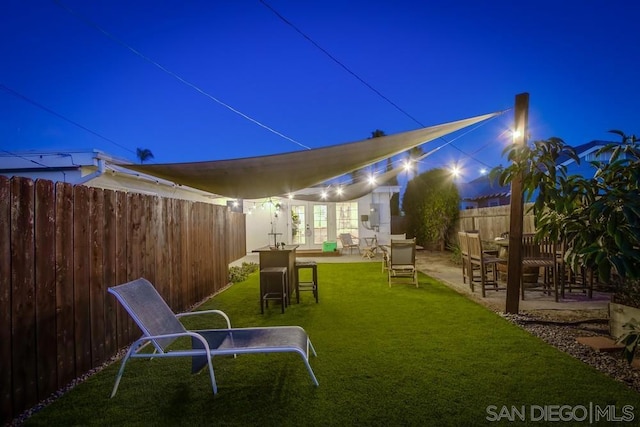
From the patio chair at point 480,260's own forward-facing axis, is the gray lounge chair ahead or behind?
behind

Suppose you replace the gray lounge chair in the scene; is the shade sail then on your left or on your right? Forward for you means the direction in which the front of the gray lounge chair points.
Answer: on your left

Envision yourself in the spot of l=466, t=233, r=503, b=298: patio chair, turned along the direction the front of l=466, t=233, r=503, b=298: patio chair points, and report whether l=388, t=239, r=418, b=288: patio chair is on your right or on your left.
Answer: on your left

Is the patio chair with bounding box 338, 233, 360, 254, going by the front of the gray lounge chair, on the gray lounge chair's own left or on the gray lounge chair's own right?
on the gray lounge chair's own left

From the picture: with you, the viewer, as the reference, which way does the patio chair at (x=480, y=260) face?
facing away from the viewer and to the right of the viewer

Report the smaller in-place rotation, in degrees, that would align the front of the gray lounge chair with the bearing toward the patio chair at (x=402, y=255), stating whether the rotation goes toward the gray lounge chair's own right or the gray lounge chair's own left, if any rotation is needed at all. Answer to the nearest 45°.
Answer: approximately 45° to the gray lounge chair's own left

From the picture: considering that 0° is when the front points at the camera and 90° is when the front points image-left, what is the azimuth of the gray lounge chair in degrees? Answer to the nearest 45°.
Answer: approximately 270°

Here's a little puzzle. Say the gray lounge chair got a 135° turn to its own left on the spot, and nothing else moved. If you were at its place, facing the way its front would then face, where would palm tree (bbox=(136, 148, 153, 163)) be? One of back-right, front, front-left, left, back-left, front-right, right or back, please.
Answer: front-right
